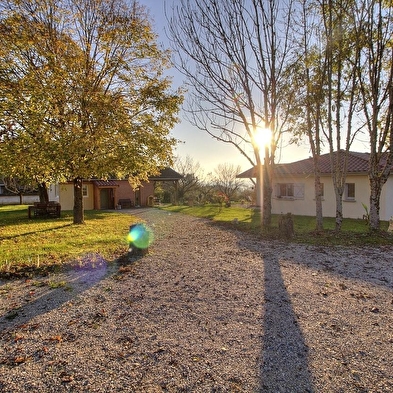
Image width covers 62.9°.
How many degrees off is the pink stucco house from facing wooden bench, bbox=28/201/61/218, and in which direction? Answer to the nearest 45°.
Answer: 0° — it already faces it

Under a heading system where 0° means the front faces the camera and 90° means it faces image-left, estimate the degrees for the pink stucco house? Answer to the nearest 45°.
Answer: approximately 0°

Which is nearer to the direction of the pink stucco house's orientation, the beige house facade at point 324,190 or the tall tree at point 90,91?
the tall tree

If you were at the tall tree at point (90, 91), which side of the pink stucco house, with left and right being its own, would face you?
front

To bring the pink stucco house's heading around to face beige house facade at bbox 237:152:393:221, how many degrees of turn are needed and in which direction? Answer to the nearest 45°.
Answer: approximately 45° to its left

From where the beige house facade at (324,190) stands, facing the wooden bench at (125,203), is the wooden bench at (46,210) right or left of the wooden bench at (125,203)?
left
